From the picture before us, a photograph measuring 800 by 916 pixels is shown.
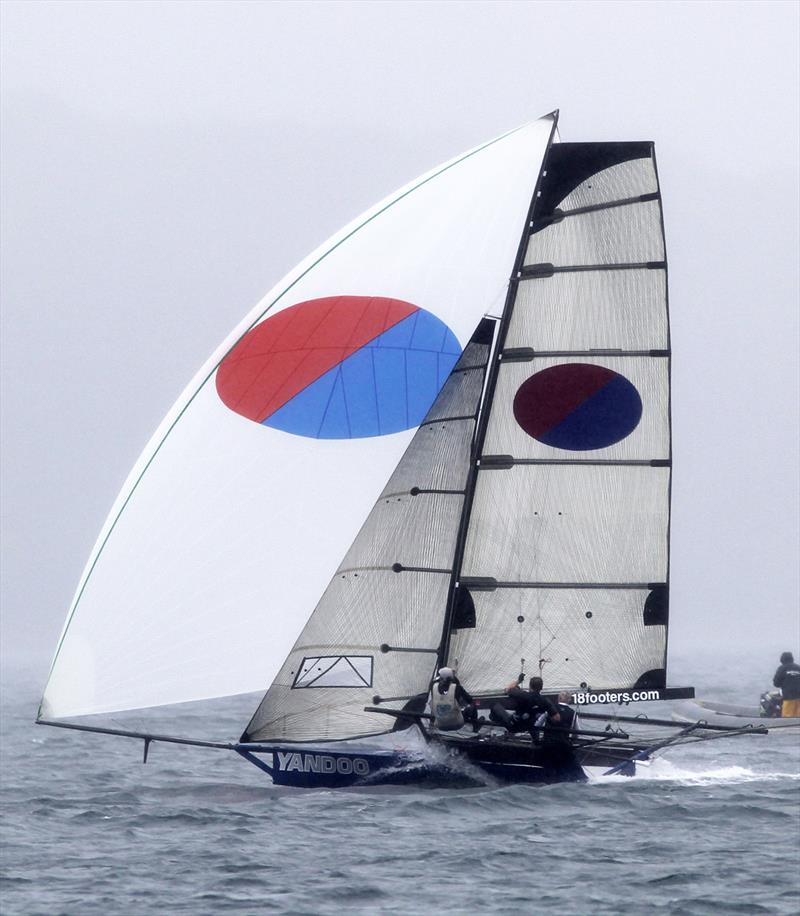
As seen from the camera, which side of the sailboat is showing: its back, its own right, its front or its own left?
left

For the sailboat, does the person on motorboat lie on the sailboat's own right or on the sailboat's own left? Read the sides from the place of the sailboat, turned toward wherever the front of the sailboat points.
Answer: on the sailboat's own right
